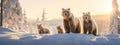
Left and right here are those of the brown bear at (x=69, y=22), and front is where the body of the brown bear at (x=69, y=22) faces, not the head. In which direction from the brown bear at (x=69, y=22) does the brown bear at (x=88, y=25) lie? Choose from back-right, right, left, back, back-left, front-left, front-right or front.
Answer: back-left

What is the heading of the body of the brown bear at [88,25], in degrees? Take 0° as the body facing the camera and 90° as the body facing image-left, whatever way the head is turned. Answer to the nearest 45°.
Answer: approximately 45°

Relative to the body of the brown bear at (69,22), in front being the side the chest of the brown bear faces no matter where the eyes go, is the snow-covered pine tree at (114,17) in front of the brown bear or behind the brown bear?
behind

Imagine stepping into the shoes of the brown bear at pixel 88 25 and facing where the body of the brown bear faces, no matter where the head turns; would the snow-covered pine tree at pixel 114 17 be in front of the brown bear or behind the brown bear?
behind

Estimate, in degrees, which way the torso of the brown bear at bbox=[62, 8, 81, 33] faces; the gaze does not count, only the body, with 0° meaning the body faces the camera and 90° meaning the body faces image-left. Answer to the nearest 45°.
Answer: approximately 45°
